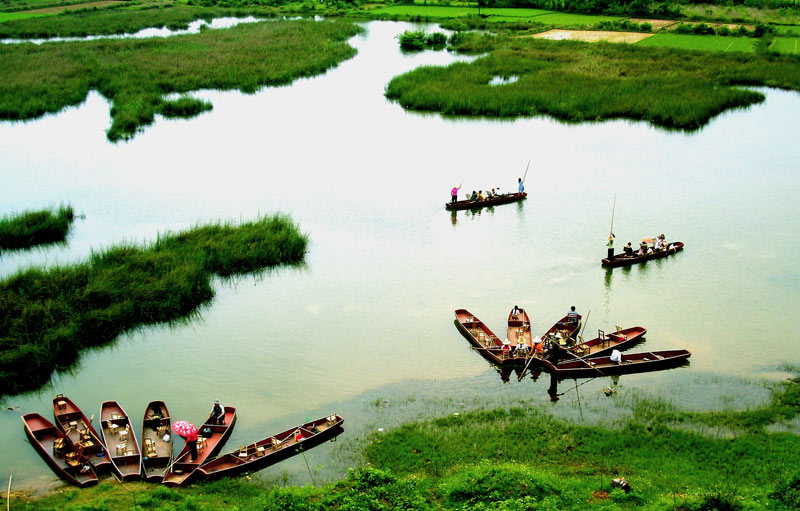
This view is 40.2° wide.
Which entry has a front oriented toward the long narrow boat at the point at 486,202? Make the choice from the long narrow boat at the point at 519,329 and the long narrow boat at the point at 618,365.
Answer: the long narrow boat at the point at 519,329

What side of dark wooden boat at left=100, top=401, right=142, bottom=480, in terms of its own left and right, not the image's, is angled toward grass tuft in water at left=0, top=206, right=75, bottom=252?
back

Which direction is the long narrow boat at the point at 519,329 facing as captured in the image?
away from the camera

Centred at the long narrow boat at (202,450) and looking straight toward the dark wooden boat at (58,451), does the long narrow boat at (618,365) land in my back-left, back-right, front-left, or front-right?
back-right

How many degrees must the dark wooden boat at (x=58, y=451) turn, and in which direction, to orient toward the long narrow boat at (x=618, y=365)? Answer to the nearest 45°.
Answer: approximately 45° to its left

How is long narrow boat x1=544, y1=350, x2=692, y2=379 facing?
to the viewer's right

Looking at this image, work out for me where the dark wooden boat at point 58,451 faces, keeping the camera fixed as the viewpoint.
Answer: facing the viewer and to the right of the viewer

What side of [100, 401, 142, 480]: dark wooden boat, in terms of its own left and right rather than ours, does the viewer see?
front

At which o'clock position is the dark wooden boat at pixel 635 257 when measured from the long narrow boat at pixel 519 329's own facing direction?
The dark wooden boat is roughly at 1 o'clock from the long narrow boat.
